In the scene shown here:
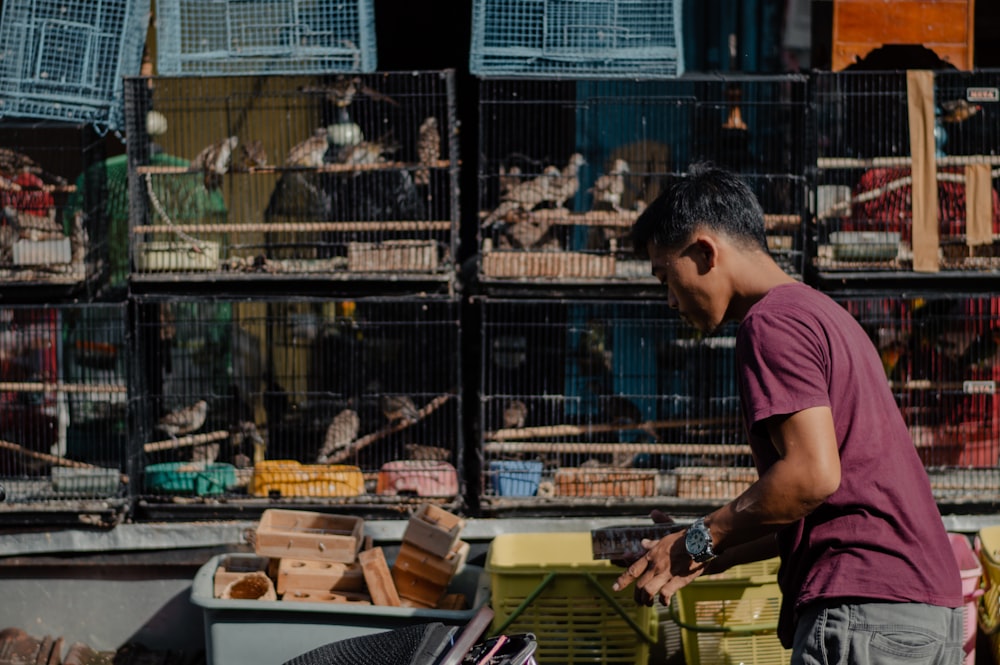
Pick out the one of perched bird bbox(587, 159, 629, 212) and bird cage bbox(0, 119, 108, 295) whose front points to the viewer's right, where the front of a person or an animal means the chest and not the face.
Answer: the perched bird

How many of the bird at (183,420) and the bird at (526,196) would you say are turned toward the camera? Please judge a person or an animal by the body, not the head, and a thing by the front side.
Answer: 0

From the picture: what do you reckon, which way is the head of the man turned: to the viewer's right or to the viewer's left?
to the viewer's left

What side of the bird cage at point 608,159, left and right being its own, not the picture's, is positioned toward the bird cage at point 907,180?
left

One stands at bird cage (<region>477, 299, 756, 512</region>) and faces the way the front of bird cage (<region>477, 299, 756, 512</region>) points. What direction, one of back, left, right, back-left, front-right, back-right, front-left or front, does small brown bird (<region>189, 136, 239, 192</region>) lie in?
right

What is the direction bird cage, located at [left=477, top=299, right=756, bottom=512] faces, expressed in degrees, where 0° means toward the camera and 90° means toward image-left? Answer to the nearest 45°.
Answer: approximately 0°
